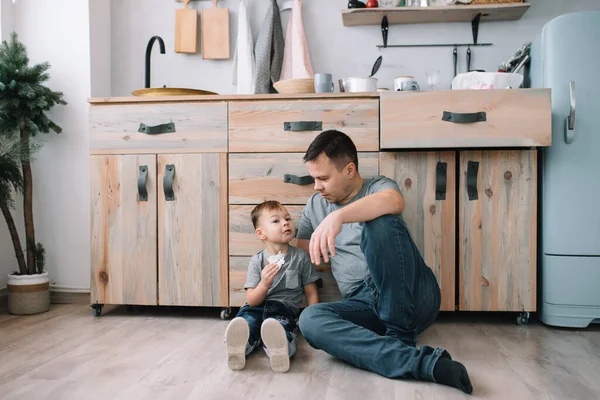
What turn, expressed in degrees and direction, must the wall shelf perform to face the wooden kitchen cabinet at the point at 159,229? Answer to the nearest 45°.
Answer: approximately 45° to its right

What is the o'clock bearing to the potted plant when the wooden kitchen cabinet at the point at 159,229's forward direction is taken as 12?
The potted plant is roughly at 4 o'clock from the wooden kitchen cabinet.

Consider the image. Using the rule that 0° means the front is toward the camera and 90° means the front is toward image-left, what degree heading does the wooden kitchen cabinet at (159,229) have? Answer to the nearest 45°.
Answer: approximately 0°

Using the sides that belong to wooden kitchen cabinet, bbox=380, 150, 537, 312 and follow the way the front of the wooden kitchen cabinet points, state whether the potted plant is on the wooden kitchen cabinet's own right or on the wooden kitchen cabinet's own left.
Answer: on the wooden kitchen cabinet's own right

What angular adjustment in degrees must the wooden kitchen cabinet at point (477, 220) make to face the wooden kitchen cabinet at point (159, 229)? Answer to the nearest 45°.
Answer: approximately 90° to its right

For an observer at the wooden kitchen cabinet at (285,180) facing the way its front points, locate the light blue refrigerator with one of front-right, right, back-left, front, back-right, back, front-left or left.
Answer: left

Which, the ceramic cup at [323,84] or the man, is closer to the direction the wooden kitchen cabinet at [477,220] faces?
the man

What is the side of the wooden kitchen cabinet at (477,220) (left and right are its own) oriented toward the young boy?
right

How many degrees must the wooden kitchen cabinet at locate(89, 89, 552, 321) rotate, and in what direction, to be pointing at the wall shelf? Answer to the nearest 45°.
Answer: approximately 135° to its left
